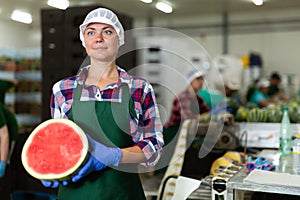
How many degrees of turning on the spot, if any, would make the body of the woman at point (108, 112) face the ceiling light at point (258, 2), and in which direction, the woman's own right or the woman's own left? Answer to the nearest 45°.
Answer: approximately 135° to the woman's own left

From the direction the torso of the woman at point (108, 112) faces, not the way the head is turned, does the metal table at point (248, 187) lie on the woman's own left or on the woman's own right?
on the woman's own left

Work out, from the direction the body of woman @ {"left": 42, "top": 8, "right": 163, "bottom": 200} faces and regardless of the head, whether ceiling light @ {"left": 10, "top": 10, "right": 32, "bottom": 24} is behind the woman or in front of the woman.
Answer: behind

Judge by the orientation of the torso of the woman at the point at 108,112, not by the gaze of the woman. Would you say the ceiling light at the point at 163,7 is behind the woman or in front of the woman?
behind

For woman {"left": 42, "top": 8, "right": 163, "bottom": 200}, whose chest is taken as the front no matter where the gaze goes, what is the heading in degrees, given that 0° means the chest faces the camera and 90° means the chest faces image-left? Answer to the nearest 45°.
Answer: approximately 0°
